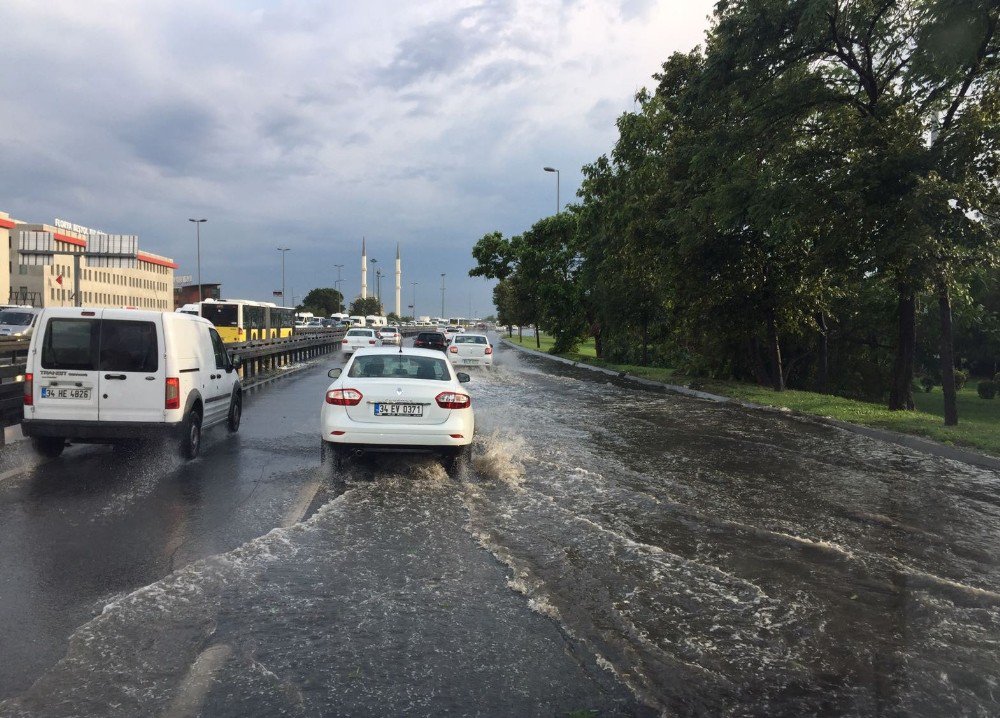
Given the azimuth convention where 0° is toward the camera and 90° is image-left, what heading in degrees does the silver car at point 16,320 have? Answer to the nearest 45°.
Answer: approximately 45°

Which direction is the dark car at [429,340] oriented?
away from the camera

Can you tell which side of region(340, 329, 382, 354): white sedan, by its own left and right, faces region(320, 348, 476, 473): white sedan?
back

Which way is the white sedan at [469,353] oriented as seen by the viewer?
away from the camera

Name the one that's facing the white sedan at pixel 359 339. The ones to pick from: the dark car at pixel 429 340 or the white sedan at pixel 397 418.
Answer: the white sedan at pixel 397 418

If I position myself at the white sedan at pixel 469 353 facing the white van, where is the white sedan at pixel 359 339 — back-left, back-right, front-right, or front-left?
back-right

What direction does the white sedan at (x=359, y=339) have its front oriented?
away from the camera

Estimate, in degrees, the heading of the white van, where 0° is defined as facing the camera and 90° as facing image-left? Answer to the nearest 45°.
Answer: approximately 225°

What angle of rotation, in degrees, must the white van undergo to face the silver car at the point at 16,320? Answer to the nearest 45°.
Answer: approximately 45° to its left

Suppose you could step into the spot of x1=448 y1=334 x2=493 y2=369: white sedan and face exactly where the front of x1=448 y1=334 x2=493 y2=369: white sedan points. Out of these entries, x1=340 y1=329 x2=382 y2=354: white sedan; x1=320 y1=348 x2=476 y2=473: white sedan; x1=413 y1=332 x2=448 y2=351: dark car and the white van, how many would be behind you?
2

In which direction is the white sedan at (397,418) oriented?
away from the camera

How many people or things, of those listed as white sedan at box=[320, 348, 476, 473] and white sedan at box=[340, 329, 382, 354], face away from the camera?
2

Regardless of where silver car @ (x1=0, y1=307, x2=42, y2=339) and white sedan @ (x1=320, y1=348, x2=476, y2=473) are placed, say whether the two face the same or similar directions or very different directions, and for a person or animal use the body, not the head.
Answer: very different directions

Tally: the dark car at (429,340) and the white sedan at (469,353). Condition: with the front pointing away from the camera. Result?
2

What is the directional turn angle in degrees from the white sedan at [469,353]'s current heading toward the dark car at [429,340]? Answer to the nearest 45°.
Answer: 0° — it already faces it

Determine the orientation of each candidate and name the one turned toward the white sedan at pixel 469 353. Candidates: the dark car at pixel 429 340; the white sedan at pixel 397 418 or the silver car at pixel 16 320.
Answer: the white sedan at pixel 397 418
